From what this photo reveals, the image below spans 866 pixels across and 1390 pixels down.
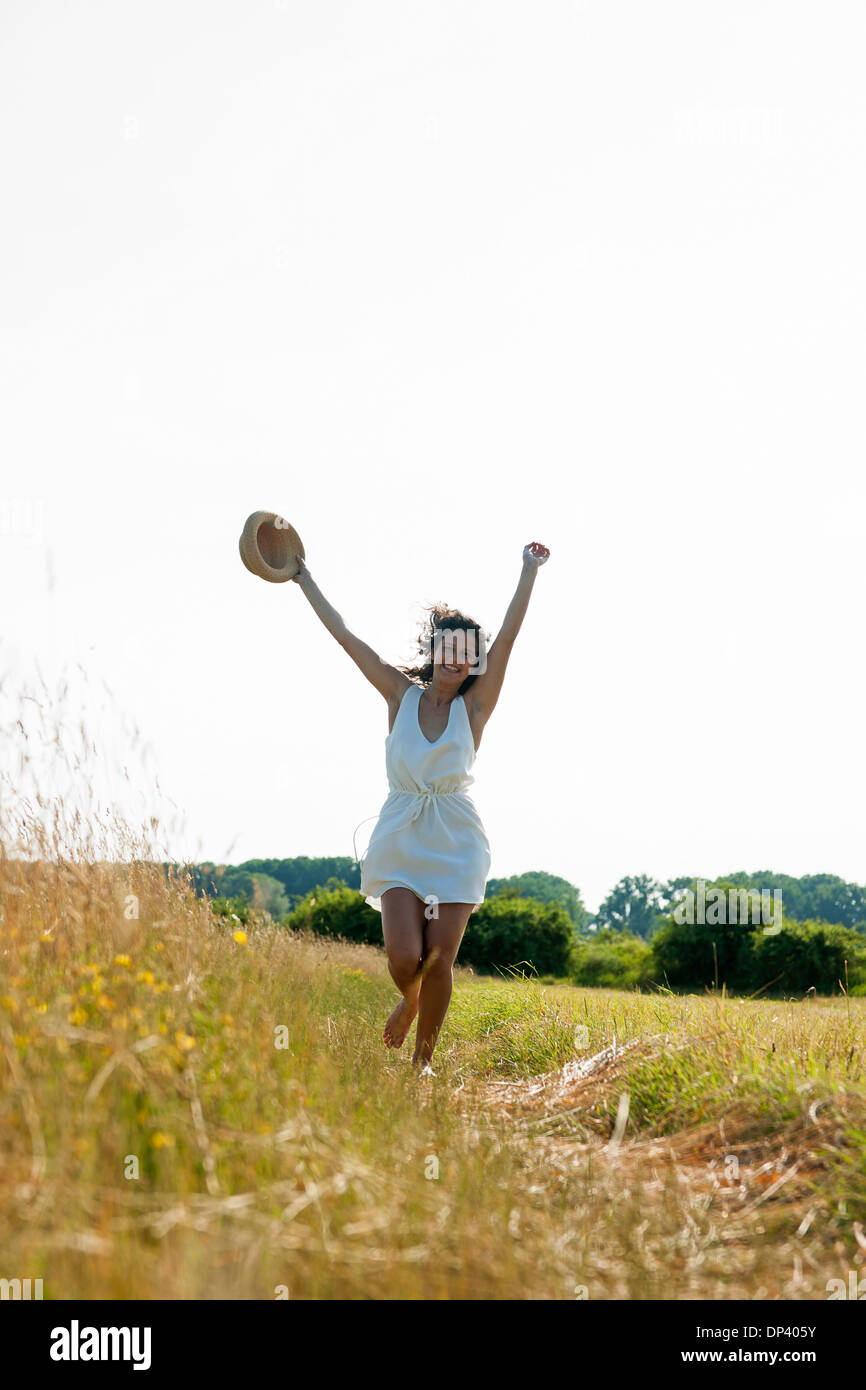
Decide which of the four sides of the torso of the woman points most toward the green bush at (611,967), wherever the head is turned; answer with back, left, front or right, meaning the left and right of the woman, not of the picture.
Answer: back

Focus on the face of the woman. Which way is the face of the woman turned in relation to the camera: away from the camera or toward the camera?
toward the camera

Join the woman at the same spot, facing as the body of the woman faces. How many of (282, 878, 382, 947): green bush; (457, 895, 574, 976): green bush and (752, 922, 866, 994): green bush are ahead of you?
0

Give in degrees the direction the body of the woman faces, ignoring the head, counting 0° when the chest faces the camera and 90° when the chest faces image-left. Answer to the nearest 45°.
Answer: approximately 0°

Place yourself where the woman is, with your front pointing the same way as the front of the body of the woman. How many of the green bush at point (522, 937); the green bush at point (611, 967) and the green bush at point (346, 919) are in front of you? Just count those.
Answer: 0

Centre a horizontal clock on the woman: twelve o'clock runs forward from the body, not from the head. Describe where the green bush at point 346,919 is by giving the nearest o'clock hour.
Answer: The green bush is roughly at 6 o'clock from the woman.

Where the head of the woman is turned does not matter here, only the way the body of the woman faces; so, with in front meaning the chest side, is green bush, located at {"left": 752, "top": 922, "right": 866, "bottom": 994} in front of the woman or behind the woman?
behind

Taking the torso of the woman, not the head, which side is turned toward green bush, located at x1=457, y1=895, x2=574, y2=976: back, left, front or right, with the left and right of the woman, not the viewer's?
back
